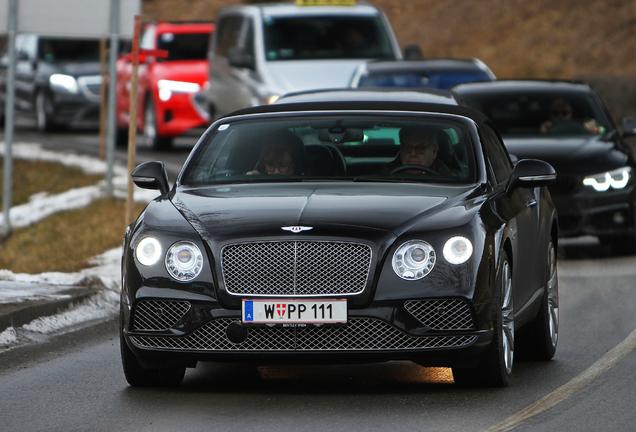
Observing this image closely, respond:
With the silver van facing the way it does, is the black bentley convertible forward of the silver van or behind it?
forward

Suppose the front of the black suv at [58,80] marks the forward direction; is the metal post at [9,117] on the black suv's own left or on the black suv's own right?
on the black suv's own right

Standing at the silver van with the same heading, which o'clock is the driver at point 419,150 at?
The driver is roughly at 12 o'clock from the silver van.

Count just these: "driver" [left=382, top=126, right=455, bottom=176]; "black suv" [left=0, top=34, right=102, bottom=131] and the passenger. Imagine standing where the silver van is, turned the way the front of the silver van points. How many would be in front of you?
2

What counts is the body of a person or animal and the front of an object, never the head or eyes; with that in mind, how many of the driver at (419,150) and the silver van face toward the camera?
2

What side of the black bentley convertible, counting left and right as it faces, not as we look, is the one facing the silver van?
back

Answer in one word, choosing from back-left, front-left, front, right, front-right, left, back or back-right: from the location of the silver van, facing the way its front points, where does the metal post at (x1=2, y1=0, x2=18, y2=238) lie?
front-right

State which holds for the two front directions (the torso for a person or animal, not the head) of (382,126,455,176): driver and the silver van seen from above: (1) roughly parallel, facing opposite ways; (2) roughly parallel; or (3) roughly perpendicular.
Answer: roughly parallel

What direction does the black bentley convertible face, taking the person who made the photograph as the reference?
facing the viewer

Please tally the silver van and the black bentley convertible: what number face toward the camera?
2

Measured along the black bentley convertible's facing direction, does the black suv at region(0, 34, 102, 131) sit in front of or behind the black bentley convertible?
behind

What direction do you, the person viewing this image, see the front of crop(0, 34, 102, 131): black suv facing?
facing the viewer and to the right of the viewer

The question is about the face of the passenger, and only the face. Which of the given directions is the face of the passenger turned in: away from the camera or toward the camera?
toward the camera

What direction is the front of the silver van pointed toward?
toward the camera

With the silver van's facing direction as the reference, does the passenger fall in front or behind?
in front
